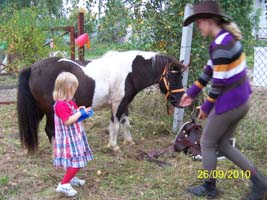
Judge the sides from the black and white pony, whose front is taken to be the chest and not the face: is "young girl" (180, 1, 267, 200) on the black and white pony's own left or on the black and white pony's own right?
on the black and white pony's own right

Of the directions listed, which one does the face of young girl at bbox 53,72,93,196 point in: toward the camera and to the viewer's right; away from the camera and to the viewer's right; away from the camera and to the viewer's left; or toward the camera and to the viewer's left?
away from the camera and to the viewer's right

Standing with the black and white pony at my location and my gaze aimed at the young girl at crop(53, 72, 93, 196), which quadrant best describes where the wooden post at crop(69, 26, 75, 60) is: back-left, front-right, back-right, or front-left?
back-right

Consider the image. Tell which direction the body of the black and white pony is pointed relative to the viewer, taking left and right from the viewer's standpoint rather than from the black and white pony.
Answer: facing to the right of the viewer

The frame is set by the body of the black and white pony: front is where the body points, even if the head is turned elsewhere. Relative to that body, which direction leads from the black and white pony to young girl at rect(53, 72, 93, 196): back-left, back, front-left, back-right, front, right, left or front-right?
right

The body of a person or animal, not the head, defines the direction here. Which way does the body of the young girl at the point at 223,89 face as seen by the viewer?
to the viewer's left

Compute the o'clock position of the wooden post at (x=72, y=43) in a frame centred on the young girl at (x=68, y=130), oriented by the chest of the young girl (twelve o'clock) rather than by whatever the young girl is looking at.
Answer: The wooden post is roughly at 9 o'clock from the young girl.

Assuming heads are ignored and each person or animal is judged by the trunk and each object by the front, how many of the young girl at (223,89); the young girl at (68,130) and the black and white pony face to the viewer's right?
2

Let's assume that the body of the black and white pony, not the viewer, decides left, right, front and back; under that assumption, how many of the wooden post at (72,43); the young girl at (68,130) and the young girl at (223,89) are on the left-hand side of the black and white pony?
1

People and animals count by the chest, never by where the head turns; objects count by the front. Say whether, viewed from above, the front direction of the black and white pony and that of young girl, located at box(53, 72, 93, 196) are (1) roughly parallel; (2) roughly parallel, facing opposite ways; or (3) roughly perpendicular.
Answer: roughly parallel

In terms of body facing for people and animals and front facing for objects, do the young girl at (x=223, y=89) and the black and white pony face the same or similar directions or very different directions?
very different directions

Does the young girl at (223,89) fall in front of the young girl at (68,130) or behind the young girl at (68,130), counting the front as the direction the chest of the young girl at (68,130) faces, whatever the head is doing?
in front

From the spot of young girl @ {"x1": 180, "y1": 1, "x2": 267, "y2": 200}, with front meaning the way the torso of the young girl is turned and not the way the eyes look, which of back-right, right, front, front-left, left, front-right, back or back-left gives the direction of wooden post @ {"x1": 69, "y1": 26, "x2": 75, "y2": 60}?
front-right

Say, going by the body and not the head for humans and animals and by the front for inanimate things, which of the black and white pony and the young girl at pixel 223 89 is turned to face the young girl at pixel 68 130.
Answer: the young girl at pixel 223 89

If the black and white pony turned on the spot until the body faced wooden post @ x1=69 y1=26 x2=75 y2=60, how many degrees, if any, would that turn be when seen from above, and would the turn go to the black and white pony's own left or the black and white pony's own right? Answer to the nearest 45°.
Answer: approximately 90° to the black and white pony's own left

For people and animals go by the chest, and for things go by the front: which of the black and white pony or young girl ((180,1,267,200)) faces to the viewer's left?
the young girl

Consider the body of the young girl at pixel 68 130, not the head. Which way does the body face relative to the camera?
to the viewer's right
